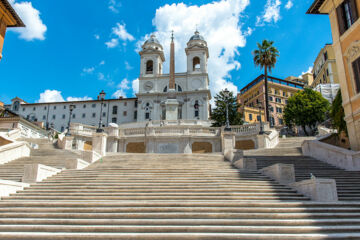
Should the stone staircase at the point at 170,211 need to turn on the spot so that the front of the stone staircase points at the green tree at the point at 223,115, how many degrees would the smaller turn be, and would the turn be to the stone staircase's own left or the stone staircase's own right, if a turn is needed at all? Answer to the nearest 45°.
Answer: approximately 180°

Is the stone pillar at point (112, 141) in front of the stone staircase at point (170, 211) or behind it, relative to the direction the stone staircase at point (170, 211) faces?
behind

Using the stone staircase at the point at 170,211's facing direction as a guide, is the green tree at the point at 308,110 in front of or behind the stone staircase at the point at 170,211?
behind

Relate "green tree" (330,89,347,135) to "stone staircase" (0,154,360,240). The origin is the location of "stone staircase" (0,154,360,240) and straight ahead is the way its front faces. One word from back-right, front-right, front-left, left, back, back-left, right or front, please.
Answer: back-left

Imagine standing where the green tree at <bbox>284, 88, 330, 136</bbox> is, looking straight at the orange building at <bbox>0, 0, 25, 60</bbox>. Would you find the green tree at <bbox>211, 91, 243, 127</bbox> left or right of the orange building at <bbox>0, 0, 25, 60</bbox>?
right

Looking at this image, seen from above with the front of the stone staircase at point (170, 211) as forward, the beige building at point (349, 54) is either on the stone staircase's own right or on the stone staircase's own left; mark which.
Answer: on the stone staircase's own left

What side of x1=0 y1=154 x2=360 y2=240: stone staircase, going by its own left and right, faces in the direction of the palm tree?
back

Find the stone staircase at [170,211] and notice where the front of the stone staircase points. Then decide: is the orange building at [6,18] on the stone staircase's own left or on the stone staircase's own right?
on the stone staircase's own right

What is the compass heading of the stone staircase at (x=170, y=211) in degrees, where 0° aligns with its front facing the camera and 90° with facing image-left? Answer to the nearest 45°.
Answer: approximately 0°
